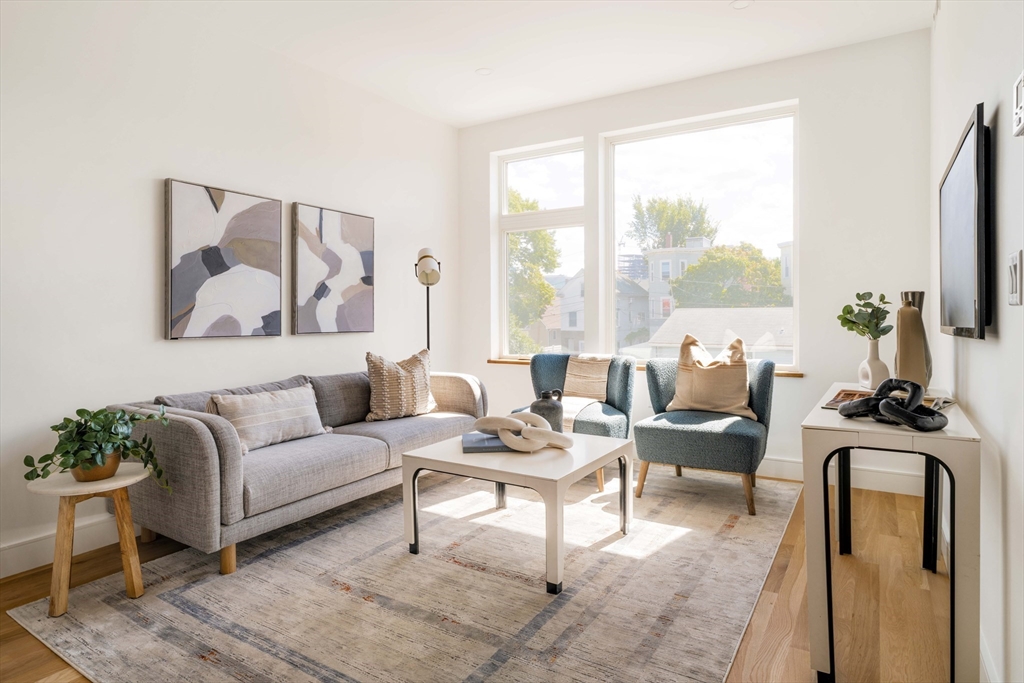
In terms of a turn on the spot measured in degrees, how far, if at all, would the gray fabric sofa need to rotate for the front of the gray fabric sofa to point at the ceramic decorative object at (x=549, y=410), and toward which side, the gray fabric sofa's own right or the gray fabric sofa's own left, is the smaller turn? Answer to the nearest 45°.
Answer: approximately 45° to the gray fabric sofa's own left

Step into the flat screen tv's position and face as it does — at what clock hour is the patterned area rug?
The patterned area rug is roughly at 11 o'clock from the flat screen tv.

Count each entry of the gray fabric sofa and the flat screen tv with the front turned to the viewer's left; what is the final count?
1

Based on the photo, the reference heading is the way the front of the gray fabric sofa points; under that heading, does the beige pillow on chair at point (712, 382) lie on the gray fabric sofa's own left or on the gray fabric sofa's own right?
on the gray fabric sofa's own left

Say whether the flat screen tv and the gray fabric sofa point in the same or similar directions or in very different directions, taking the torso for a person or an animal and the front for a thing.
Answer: very different directions

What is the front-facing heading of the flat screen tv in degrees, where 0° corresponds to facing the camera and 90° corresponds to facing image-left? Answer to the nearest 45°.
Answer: approximately 90°

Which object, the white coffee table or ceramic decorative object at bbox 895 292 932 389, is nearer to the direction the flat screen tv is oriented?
the white coffee table

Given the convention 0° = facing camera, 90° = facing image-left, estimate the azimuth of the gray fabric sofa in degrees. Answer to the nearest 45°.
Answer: approximately 315°

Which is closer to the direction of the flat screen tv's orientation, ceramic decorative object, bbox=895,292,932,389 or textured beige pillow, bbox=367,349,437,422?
the textured beige pillow

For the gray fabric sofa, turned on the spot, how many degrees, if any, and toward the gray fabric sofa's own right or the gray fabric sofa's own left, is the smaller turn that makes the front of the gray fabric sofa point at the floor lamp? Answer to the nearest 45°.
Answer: approximately 90° to the gray fabric sofa's own left

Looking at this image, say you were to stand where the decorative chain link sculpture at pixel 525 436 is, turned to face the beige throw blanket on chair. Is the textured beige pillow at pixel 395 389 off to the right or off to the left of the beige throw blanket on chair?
left

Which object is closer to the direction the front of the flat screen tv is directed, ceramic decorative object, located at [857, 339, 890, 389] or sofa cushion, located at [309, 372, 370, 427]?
the sofa cushion

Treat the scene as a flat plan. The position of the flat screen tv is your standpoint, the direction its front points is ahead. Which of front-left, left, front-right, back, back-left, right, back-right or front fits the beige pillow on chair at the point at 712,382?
front-right

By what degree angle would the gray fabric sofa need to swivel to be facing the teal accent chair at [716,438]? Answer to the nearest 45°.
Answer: approximately 45° to its left

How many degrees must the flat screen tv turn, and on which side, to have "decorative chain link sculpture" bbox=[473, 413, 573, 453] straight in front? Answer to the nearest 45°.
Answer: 0° — it already faces it

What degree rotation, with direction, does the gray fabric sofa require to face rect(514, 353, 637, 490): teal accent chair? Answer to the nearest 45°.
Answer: approximately 45° to its left
